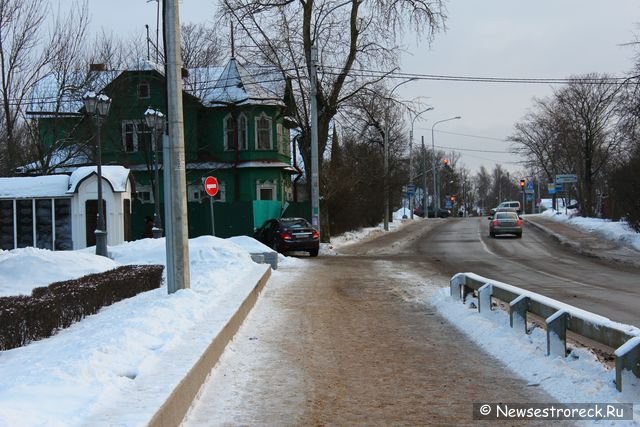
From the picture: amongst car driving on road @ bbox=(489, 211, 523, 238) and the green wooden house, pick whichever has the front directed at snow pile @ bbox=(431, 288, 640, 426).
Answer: the green wooden house

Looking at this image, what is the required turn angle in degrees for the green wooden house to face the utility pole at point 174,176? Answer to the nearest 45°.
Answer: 0° — it already faces it

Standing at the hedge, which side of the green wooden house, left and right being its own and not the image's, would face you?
front

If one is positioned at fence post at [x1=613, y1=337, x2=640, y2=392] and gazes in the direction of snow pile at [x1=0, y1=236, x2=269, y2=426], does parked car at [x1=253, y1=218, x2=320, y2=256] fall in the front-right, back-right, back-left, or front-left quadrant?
front-right

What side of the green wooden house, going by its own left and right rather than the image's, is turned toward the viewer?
front

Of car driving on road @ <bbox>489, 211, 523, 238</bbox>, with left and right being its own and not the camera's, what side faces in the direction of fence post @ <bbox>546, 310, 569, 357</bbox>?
back

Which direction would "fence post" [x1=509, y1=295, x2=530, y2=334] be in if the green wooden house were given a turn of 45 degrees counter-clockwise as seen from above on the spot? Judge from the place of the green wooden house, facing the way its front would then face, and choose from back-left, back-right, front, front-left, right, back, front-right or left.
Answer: front-right

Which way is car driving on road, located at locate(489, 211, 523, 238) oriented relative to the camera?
away from the camera

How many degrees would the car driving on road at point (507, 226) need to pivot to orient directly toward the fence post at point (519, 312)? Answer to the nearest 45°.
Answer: approximately 180°

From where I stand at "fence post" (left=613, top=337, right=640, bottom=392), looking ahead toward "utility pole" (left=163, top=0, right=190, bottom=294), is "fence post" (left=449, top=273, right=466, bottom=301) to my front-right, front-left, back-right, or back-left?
front-right

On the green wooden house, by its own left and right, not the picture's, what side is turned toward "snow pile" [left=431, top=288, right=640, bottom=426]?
front

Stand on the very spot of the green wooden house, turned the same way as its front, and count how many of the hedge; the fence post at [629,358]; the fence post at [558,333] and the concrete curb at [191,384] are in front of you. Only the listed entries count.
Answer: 4

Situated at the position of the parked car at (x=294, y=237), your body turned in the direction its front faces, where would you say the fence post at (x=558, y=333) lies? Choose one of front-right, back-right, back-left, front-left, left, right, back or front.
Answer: back-left

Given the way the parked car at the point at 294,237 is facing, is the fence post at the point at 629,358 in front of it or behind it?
behind

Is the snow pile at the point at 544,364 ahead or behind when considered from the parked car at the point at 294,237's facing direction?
behind

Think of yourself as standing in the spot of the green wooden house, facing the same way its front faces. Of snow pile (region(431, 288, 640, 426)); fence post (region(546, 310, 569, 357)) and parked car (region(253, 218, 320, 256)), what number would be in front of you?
3
